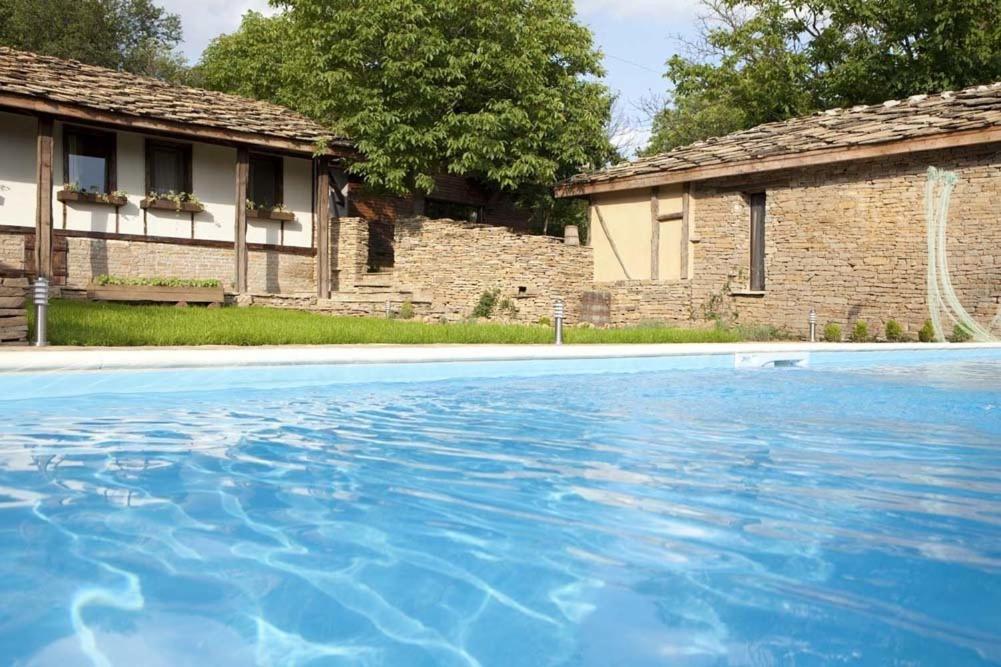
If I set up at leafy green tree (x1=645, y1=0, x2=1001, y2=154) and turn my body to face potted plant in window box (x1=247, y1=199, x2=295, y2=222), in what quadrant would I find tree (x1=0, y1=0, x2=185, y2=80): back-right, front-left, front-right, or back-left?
front-right

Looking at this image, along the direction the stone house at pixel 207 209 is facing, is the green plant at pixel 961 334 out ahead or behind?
ahead

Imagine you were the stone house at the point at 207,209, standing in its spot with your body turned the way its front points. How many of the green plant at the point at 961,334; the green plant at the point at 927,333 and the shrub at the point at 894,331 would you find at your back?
0

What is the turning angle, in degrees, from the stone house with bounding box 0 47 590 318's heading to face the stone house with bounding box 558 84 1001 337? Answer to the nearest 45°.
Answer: approximately 45° to its left

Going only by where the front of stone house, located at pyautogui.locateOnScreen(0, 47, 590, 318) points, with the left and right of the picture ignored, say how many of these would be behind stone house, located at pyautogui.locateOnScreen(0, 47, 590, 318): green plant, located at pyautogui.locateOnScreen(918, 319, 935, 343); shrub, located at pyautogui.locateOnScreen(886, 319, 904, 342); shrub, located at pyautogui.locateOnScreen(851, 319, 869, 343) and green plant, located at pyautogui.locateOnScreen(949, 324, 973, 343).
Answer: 0

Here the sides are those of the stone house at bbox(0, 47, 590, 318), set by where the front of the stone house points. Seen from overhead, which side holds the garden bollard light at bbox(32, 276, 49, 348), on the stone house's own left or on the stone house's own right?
on the stone house's own right

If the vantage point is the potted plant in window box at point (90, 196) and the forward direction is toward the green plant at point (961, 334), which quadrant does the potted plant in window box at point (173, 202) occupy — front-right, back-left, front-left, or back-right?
front-left

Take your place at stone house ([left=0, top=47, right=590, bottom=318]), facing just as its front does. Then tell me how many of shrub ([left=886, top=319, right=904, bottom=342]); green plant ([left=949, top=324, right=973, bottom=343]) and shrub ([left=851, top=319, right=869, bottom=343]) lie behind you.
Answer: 0

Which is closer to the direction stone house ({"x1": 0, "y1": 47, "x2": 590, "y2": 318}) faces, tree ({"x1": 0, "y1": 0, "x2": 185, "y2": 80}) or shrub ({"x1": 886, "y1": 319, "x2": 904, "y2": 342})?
the shrub

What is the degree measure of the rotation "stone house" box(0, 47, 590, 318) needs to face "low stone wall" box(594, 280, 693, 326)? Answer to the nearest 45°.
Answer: approximately 45° to its left

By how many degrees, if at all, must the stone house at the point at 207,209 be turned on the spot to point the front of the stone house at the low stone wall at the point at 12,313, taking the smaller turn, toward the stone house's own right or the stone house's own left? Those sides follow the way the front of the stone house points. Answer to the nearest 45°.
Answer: approximately 45° to the stone house's own right

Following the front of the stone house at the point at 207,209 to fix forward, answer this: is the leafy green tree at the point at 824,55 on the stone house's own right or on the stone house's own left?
on the stone house's own left

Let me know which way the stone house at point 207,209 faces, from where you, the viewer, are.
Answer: facing the viewer and to the right of the viewer

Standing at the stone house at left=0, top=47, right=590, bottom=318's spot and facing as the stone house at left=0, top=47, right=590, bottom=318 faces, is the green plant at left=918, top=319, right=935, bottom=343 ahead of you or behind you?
ahead
